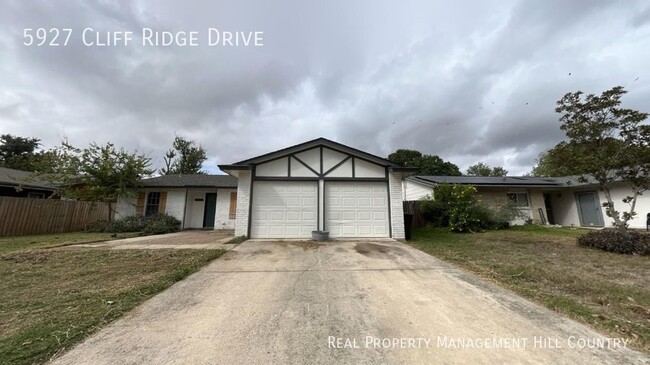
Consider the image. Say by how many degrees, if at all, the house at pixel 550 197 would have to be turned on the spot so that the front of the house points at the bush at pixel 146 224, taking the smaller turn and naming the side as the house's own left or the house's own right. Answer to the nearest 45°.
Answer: approximately 45° to the house's own right

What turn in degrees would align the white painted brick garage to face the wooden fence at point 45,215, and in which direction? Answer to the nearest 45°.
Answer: approximately 90° to its right

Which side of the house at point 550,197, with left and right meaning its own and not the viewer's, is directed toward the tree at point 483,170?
back

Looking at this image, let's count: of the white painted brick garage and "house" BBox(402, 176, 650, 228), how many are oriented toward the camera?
2

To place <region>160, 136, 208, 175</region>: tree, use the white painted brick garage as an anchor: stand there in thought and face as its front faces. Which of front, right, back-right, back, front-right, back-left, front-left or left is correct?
back-right

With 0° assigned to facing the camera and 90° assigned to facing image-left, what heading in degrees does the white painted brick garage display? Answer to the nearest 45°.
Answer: approximately 0°

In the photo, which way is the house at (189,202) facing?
toward the camera

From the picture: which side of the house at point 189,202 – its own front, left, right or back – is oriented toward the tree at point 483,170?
left

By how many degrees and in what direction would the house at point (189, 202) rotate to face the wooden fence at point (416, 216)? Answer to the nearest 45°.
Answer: approximately 45° to its left

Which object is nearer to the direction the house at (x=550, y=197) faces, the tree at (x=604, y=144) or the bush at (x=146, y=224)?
the tree

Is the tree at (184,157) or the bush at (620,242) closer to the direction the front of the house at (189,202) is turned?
the bush

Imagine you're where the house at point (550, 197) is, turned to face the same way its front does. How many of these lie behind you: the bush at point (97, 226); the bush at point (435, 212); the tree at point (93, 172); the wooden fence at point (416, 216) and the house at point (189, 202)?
0

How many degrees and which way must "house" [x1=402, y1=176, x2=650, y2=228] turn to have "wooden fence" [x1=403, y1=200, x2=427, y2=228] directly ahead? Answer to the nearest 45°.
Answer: approximately 45° to its right

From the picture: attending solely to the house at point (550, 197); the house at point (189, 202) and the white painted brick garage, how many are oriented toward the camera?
3

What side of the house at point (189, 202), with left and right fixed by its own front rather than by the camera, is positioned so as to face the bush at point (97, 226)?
right
